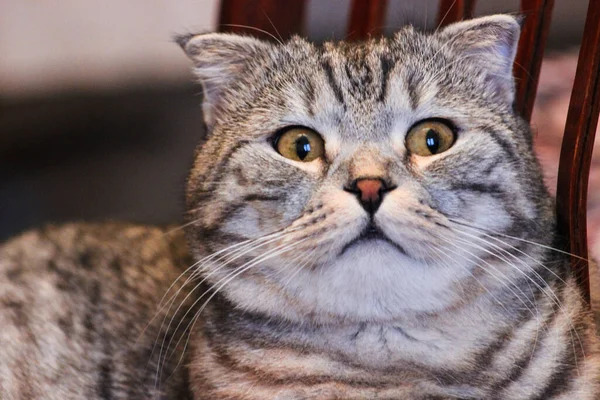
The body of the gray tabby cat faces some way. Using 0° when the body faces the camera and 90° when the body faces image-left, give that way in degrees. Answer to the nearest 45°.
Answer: approximately 315°
